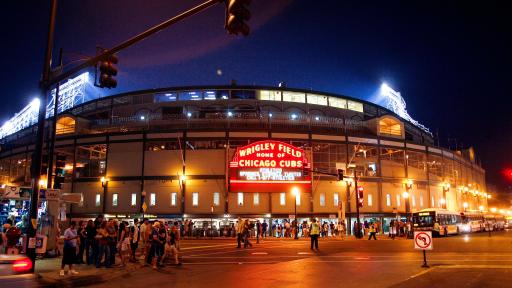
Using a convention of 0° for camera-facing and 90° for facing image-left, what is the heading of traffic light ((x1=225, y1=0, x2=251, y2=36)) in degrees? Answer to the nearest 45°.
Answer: approximately 315°

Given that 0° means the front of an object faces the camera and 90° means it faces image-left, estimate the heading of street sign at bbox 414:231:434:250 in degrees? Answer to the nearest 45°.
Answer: approximately 0°

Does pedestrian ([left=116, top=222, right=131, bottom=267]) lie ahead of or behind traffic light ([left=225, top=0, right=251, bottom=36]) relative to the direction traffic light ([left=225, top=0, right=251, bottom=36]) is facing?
behind

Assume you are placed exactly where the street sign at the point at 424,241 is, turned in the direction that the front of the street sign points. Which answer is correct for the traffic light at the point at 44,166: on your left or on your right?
on your right

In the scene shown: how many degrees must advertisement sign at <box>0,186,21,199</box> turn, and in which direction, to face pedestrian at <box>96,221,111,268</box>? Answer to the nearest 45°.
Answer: approximately 45° to its left
